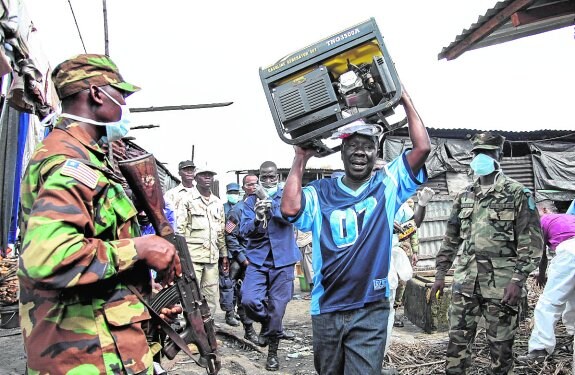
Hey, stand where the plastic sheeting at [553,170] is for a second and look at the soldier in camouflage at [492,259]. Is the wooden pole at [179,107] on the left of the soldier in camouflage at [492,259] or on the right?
right

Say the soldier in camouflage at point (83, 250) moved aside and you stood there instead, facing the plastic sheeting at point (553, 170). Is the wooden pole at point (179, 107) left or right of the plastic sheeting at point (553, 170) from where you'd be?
left

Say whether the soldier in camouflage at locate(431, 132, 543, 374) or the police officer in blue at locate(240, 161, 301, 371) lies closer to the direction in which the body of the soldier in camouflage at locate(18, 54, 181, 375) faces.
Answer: the soldier in camouflage

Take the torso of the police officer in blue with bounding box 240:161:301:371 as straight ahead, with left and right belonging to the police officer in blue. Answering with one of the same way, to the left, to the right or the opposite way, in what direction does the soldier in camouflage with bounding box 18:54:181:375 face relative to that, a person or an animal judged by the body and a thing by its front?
to the left

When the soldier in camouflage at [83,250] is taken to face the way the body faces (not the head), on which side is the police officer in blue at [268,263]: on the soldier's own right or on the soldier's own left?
on the soldier's own left

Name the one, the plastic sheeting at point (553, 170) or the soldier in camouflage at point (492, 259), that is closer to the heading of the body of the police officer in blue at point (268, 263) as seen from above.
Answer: the soldier in camouflage

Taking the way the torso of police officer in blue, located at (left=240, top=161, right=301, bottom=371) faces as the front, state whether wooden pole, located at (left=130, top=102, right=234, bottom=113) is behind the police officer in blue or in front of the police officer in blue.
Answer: behind

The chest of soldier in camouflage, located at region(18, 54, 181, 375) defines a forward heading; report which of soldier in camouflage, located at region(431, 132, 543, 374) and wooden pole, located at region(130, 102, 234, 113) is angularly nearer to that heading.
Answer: the soldier in camouflage

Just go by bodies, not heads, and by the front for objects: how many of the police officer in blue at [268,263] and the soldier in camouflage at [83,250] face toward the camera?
1

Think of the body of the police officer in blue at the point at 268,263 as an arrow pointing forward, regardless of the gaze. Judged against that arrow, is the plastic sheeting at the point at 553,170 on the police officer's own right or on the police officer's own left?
on the police officer's own left

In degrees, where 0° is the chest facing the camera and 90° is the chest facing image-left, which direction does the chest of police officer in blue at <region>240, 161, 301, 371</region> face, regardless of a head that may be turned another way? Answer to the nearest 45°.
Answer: approximately 0°

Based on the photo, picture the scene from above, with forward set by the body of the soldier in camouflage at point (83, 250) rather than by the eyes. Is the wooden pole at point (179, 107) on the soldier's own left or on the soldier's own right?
on the soldier's own left

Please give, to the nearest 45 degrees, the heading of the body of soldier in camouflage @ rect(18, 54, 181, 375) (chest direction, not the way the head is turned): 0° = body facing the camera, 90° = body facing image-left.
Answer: approximately 270°

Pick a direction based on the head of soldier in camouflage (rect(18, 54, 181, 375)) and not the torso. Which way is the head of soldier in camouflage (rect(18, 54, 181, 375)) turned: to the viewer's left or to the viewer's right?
to the viewer's right
